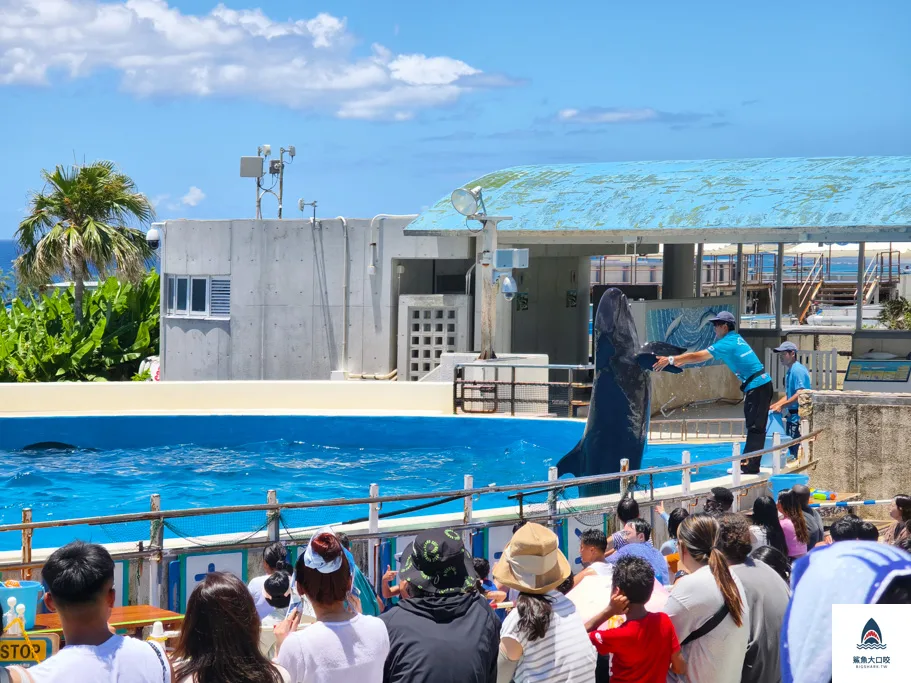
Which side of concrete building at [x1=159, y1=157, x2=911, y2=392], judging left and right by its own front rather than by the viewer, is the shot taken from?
front

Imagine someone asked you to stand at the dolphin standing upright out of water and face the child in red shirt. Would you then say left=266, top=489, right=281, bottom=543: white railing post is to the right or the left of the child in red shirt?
right

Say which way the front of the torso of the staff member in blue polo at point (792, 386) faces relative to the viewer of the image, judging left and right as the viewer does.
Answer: facing to the left of the viewer

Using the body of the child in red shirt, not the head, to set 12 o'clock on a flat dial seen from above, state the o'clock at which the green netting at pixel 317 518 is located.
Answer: The green netting is roughly at 11 o'clock from the child in red shirt.

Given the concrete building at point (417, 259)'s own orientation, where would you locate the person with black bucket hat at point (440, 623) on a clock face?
The person with black bucket hat is roughly at 12 o'clock from the concrete building.

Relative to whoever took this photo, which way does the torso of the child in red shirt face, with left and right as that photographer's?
facing away from the viewer

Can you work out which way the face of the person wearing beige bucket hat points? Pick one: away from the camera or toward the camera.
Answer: away from the camera

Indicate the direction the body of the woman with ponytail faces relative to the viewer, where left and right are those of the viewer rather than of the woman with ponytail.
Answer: facing away from the viewer and to the left of the viewer

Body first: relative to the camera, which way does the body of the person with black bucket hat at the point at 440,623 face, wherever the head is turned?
away from the camera

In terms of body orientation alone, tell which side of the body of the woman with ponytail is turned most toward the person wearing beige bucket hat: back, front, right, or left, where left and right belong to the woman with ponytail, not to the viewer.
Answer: left

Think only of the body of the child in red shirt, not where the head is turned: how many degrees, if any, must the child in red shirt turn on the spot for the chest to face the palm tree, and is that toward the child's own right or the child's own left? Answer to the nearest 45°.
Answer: approximately 45° to the child's own left

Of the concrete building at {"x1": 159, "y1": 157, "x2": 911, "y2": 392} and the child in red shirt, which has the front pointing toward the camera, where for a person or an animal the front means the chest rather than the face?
the concrete building

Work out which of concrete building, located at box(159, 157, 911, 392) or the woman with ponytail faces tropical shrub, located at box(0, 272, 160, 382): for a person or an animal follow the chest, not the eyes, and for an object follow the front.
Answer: the woman with ponytail

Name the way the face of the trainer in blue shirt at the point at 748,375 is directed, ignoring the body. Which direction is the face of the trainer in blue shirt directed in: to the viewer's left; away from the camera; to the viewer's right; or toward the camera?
to the viewer's left

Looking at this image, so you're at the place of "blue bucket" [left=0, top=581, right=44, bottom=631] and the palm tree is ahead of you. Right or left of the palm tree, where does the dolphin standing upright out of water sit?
right

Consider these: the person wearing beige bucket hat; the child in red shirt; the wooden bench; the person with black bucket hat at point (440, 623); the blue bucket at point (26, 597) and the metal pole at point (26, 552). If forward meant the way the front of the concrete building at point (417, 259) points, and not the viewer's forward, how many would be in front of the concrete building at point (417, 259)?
6

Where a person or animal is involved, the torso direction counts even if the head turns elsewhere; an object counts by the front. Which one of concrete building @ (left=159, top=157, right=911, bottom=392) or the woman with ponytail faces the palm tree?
the woman with ponytail

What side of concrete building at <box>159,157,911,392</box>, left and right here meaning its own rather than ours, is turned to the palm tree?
right

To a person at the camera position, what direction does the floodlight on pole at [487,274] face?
facing the viewer and to the left of the viewer

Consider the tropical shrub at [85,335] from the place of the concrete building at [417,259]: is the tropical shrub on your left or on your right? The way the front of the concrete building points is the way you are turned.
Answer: on your right
